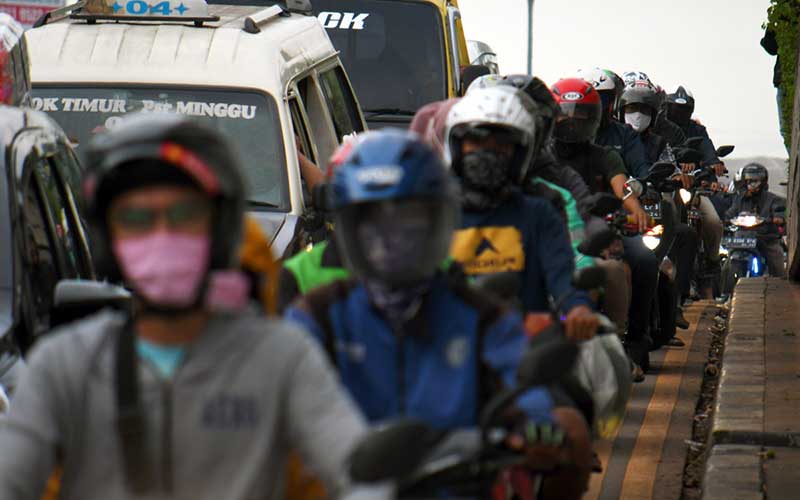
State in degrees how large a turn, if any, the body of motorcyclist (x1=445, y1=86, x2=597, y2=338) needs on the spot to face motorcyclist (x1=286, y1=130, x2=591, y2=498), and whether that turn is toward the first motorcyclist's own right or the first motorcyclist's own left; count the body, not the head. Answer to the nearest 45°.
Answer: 0° — they already face them

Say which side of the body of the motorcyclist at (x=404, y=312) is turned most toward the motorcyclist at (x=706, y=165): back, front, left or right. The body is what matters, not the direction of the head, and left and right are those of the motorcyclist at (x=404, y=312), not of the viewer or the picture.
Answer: back

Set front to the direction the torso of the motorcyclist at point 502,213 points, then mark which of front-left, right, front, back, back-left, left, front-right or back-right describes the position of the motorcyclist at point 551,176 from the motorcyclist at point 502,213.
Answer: back

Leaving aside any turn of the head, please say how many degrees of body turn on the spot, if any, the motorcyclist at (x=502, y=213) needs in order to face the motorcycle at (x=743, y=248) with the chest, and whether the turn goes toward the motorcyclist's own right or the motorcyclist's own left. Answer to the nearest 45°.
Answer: approximately 180°
